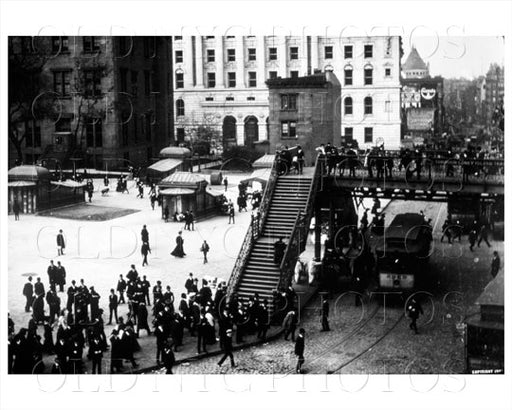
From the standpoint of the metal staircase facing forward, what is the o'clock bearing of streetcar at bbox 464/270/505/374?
The streetcar is roughly at 11 o'clock from the metal staircase.

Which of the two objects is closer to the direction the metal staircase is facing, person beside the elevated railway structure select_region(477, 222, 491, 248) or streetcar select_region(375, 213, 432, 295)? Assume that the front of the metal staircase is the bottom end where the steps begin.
the streetcar

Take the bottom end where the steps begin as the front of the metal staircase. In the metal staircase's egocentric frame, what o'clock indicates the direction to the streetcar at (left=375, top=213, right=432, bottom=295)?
The streetcar is roughly at 9 o'clock from the metal staircase.

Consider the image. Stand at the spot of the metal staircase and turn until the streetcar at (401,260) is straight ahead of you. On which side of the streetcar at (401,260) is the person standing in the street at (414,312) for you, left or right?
right

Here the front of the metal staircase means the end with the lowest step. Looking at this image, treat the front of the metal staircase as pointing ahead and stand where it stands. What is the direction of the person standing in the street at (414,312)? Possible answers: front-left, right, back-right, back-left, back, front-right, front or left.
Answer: front-left

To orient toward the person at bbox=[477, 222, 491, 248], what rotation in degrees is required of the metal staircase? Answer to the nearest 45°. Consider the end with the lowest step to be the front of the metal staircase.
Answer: approximately 135° to its left

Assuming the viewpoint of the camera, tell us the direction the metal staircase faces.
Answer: facing the viewer

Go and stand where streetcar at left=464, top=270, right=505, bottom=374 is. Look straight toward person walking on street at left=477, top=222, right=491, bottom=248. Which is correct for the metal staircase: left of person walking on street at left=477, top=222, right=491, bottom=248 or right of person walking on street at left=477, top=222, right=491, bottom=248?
left
